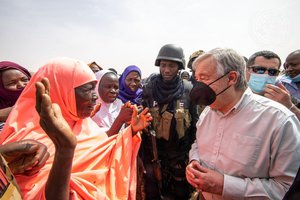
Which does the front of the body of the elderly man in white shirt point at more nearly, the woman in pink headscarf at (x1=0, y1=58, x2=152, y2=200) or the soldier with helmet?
the woman in pink headscarf

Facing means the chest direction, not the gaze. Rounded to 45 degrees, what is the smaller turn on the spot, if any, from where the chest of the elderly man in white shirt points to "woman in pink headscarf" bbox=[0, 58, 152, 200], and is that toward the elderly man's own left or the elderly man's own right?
approximately 45° to the elderly man's own right

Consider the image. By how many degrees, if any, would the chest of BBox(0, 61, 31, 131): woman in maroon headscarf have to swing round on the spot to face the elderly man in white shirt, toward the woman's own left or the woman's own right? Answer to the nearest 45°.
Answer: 0° — they already face them

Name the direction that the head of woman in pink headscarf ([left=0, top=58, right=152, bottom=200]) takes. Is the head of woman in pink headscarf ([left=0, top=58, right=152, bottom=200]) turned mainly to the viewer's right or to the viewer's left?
to the viewer's right

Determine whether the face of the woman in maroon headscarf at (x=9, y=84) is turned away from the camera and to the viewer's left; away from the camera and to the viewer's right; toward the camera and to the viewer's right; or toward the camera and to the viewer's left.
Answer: toward the camera and to the viewer's right

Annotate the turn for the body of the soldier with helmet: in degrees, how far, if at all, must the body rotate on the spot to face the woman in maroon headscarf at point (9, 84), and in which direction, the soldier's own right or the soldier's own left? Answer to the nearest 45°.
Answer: approximately 45° to the soldier's own right

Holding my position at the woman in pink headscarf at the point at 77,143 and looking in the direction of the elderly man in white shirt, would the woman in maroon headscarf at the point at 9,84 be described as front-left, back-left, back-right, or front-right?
back-left
